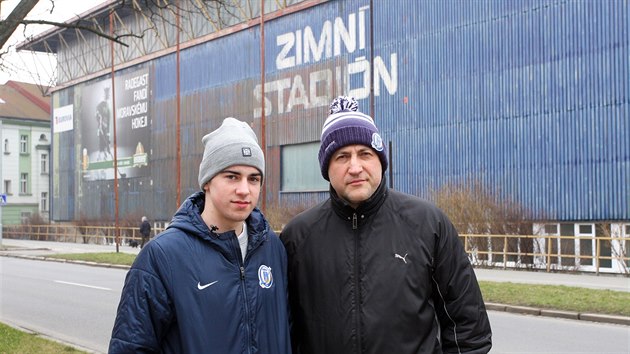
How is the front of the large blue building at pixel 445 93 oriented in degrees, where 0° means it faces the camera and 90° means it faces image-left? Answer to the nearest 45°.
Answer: approximately 45°

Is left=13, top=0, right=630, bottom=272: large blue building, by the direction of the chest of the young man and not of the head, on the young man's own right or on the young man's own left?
on the young man's own left

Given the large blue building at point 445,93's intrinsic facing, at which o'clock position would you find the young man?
The young man is roughly at 11 o'clock from the large blue building.

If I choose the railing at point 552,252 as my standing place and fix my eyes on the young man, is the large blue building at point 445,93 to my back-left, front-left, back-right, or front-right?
back-right
